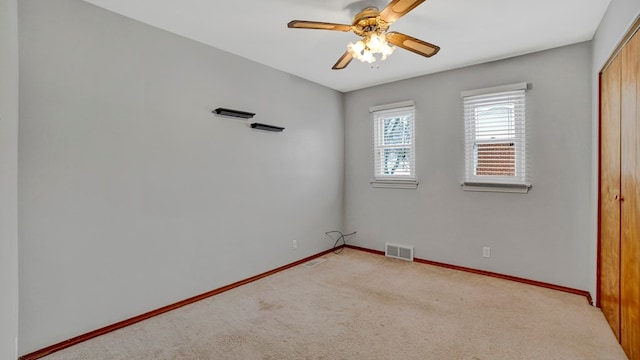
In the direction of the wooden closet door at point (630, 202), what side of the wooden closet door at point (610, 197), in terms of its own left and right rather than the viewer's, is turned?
left

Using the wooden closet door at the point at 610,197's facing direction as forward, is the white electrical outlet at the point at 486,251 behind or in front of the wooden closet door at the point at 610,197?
in front

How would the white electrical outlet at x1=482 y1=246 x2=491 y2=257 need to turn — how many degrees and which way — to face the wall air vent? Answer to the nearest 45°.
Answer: approximately 90° to its right

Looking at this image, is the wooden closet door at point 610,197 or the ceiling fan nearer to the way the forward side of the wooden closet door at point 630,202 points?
the ceiling fan

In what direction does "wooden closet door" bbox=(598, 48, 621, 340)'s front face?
to the viewer's left

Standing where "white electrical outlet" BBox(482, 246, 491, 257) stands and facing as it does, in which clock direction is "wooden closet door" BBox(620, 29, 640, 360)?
The wooden closet door is roughly at 11 o'clock from the white electrical outlet.

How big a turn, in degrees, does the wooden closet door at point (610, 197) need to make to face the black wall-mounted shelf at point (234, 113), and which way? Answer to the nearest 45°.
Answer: approximately 45° to its left

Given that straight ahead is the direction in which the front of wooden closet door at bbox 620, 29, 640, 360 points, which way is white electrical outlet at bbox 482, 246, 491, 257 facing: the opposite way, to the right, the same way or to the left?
to the left

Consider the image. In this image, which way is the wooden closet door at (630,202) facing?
to the viewer's left

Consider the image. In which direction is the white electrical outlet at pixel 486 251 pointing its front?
toward the camera

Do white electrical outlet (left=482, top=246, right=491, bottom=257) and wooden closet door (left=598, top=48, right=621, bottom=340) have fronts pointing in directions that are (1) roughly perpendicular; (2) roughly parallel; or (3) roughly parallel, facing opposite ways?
roughly perpendicular

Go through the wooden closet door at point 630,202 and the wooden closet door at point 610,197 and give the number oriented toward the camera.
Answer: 0
